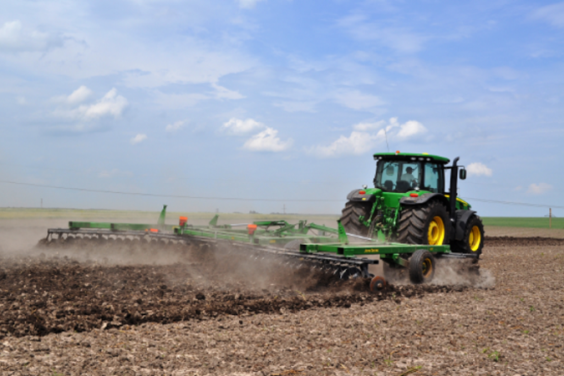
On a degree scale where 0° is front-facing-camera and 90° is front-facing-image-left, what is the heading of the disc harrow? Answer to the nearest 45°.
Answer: approximately 225°

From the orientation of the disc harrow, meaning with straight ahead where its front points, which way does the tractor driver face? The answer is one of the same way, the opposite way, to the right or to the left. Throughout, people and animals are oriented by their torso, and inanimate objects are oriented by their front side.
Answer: the same way

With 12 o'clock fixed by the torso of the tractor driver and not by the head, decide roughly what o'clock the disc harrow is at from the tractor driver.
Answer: The disc harrow is roughly at 6 o'clock from the tractor driver.

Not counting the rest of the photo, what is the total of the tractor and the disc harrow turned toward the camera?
0

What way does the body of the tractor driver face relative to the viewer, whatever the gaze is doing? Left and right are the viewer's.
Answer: facing away from the viewer and to the right of the viewer

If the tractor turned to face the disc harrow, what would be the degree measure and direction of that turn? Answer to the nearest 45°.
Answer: approximately 180°

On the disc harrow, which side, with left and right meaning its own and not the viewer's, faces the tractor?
front

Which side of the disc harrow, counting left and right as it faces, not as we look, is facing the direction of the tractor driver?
front

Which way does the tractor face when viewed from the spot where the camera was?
facing away from the viewer and to the right of the viewer

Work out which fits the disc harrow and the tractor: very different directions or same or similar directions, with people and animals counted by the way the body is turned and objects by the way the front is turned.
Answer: same or similar directions
